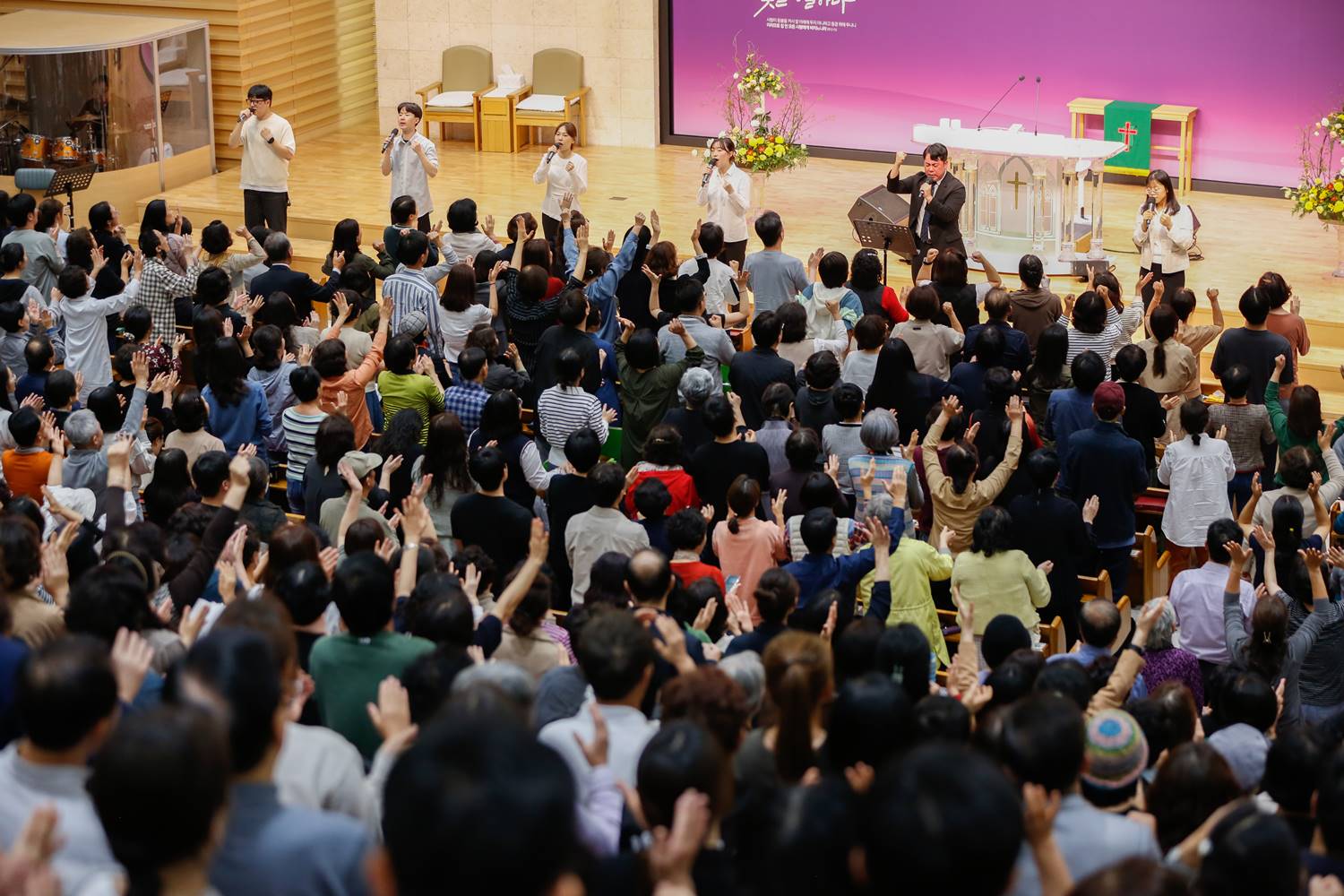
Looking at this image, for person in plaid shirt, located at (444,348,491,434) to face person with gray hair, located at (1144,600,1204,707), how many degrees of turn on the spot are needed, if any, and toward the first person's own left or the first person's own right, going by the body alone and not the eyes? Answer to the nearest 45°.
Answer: approximately 90° to the first person's own right

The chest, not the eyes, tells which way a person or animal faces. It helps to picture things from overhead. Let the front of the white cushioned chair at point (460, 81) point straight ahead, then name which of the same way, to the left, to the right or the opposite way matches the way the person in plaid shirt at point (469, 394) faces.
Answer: the opposite way

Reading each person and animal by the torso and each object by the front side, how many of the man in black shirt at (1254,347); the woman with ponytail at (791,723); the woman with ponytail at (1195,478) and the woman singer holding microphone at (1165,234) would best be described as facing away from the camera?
3

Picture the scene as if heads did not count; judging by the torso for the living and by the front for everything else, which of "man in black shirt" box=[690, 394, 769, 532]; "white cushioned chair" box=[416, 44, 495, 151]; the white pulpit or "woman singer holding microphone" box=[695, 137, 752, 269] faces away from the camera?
the man in black shirt

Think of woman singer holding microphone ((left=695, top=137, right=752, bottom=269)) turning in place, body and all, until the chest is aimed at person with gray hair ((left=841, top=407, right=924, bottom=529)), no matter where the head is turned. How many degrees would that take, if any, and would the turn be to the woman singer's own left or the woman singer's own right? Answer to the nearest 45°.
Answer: approximately 45° to the woman singer's own left

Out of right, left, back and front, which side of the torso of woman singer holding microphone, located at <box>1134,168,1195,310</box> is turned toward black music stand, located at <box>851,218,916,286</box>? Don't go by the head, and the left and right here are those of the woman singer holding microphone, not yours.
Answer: right

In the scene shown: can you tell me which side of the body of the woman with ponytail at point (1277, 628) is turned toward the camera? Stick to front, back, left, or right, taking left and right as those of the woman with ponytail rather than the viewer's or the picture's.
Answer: back

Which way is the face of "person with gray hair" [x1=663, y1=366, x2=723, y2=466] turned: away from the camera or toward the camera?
away from the camera

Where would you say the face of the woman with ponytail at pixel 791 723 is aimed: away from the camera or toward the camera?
away from the camera

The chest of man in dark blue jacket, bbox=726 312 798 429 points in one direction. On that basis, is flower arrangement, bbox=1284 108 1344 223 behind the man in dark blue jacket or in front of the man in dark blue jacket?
in front

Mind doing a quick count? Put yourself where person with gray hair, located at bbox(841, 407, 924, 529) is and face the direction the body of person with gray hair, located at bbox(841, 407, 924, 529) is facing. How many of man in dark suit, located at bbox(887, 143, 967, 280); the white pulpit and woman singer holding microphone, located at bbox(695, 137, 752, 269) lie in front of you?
3

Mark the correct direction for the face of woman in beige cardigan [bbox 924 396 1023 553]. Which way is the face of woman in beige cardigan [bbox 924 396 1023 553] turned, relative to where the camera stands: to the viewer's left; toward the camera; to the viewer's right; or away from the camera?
away from the camera

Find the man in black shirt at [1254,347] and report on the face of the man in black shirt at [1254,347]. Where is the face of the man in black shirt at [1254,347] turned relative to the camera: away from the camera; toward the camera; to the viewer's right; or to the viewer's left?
away from the camera

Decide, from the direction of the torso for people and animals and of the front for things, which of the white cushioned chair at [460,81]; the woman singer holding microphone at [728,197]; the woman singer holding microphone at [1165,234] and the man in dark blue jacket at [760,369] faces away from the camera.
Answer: the man in dark blue jacket

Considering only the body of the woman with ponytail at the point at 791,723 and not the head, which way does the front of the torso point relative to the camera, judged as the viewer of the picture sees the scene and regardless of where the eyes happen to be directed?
away from the camera

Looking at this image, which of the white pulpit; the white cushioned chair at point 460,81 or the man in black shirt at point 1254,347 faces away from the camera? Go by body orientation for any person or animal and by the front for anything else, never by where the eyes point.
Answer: the man in black shirt
